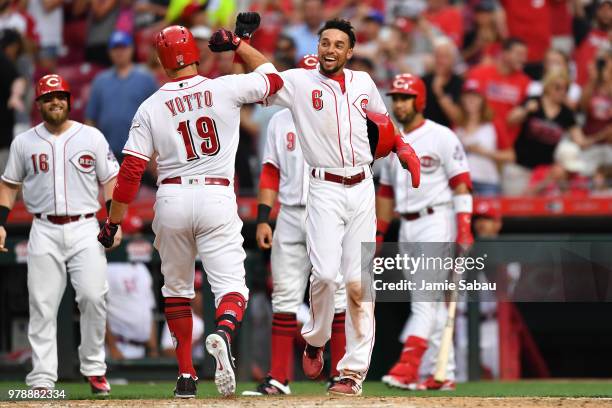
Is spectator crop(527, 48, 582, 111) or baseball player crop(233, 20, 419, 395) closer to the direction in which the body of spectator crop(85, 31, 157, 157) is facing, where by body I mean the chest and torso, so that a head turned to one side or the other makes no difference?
the baseball player

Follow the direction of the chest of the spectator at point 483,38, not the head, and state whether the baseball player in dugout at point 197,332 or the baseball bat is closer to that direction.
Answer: the baseball bat

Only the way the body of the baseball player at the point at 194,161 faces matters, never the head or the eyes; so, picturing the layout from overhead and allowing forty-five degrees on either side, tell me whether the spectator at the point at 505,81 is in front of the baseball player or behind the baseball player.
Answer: in front

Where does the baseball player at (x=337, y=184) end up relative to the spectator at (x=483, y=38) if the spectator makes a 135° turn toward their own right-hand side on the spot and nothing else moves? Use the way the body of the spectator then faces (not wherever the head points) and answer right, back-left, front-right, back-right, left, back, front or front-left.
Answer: back-left

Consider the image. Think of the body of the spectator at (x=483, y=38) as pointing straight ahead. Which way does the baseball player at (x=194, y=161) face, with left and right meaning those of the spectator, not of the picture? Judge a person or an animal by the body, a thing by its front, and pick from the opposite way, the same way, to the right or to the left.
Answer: the opposite way

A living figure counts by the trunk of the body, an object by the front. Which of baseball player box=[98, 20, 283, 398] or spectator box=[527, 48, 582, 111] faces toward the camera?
the spectator

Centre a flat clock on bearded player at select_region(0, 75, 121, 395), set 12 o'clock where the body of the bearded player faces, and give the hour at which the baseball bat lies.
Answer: The baseball bat is roughly at 9 o'clock from the bearded player.

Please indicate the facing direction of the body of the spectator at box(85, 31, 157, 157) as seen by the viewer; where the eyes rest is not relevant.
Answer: toward the camera

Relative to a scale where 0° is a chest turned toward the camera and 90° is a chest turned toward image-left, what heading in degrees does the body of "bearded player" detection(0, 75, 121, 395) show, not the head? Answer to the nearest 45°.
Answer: approximately 0°

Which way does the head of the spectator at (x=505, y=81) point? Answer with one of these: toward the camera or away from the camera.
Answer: toward the camera

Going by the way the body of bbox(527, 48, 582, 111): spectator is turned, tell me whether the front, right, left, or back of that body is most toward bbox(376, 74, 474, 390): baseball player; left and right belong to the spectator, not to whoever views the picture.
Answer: front

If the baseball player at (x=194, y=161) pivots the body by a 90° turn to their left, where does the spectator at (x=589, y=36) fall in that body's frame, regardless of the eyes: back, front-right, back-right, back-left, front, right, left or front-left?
back-right

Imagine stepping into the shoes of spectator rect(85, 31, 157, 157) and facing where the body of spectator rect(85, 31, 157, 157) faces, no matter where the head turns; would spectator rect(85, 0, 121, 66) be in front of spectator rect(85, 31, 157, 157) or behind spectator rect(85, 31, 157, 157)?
behind

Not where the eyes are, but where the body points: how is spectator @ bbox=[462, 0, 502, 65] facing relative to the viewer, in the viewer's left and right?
facing the viewer

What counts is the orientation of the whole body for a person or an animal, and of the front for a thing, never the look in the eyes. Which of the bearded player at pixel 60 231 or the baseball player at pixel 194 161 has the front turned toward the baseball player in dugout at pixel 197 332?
the baseball player

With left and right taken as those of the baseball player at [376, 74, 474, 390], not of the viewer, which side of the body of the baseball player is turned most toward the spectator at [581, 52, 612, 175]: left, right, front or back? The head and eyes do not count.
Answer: back

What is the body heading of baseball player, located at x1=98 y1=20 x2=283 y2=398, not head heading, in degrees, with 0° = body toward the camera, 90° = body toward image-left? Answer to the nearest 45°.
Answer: approximately 180°
